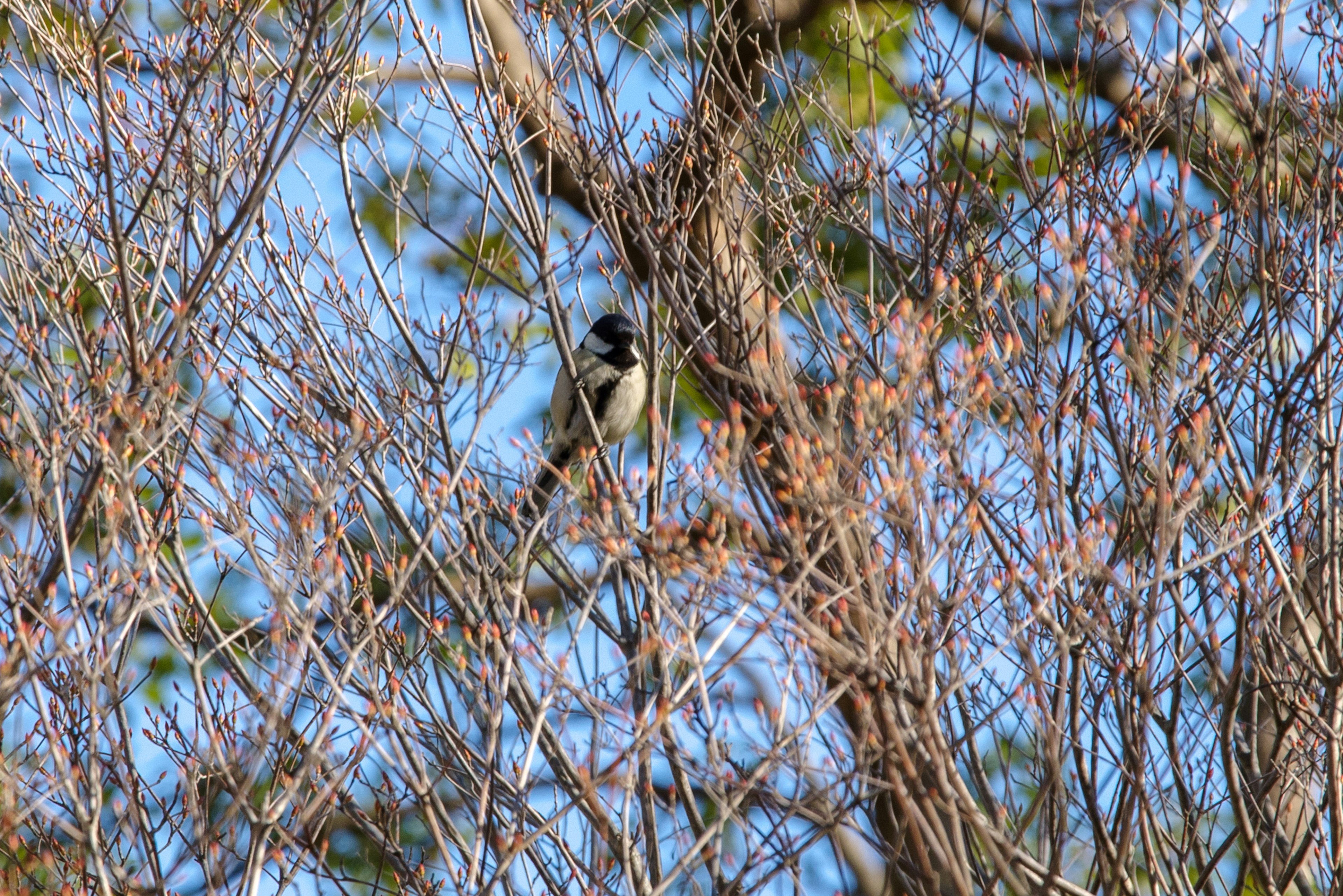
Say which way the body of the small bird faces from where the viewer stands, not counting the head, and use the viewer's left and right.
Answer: facing the viewer and to the right of the viewer
